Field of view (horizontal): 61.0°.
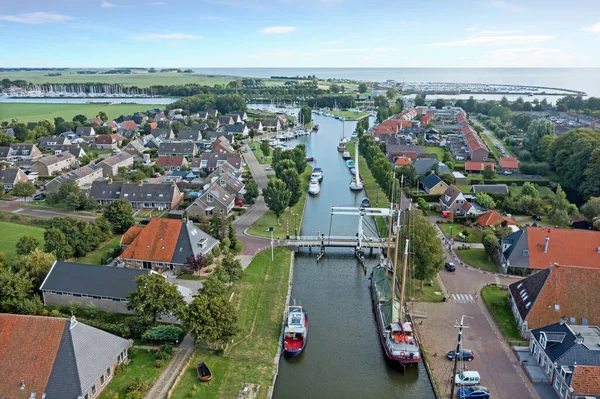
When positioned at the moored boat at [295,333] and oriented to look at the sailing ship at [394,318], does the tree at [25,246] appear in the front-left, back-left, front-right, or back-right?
back-left

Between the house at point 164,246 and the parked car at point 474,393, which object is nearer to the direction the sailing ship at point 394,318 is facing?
the house

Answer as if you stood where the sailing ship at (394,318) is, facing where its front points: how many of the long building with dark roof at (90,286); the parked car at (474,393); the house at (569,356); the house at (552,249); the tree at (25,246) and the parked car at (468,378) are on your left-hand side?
2

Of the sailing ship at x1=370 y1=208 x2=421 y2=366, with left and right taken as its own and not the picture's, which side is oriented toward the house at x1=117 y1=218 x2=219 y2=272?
left

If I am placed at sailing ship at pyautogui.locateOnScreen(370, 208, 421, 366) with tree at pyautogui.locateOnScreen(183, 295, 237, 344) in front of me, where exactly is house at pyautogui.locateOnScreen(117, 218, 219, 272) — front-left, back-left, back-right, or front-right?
front-right

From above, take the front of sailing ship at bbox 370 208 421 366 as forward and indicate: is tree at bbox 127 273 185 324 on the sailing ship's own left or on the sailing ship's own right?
on the sailing ship's own left

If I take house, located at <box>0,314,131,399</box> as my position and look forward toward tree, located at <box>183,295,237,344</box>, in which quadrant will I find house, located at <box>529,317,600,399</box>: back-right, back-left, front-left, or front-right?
front-right

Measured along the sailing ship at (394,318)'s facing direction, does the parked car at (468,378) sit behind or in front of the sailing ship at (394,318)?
behind

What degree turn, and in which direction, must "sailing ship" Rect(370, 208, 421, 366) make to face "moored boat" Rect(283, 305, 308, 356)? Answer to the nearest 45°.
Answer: approximately 90° to its left

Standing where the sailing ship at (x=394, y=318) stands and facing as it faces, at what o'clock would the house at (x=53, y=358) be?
The house is roughly at 8 o'clock from the sailing ship.

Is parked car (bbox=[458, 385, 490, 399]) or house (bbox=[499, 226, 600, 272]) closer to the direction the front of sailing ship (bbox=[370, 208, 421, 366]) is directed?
the house

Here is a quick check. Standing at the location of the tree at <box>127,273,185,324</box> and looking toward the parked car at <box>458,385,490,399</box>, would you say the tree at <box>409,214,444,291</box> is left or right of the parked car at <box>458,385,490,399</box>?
left

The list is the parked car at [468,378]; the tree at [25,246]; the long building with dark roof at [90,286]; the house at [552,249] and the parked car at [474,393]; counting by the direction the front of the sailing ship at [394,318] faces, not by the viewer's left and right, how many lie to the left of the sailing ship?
2

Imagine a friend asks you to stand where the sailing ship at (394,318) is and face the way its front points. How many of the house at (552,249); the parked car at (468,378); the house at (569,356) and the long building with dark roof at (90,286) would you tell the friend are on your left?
1

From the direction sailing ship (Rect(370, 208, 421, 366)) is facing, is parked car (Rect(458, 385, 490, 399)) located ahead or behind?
behind

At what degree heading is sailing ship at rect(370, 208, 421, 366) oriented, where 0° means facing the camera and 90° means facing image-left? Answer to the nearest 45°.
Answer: approximately 180°
